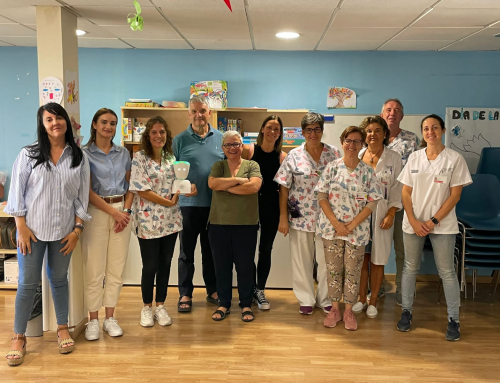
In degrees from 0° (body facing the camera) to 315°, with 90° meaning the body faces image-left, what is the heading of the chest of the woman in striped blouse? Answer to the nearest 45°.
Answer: approximately 0°

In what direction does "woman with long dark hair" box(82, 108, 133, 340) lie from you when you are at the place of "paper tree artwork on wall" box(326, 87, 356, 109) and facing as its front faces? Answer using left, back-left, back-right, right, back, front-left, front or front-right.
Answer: front-right

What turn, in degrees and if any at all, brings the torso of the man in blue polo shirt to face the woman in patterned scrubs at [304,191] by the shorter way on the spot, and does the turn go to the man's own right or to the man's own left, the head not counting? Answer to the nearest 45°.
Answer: approximately 90° to the man's own left

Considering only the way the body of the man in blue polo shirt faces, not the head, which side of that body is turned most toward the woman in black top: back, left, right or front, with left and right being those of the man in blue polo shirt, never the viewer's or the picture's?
left

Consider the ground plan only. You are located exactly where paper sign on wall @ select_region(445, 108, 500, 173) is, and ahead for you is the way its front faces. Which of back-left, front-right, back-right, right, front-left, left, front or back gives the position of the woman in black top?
front-right

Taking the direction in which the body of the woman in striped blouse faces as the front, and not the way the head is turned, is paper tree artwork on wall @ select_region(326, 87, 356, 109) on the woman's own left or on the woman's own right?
on the woman's own left

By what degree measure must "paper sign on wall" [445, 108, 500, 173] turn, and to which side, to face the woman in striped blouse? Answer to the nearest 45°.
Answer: approximately 45° to its right

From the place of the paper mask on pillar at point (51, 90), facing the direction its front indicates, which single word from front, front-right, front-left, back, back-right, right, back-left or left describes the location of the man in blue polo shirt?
left

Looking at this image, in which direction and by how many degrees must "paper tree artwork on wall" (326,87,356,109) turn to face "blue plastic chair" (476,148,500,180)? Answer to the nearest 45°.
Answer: approximately 90° to its left

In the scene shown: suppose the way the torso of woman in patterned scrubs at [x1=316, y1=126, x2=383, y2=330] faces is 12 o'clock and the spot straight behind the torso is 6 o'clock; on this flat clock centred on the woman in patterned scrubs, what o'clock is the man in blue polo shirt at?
The man in blue polo shirt is roughly at 3 o'clock from the woman in patterned scrubs.
